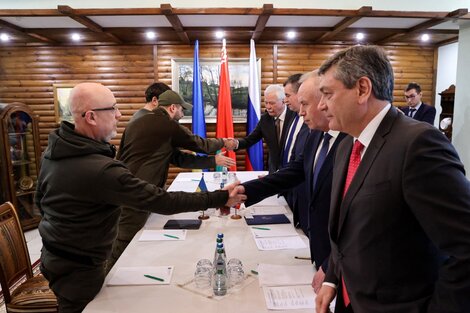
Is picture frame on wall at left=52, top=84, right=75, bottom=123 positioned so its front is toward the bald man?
yes

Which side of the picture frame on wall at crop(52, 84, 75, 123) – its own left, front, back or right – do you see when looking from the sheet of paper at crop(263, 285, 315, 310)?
front

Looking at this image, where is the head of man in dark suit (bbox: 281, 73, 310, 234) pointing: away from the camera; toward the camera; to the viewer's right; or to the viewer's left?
to the viewer's left

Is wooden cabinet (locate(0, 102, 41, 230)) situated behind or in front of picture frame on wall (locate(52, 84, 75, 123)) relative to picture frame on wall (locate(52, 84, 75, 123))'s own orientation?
in front

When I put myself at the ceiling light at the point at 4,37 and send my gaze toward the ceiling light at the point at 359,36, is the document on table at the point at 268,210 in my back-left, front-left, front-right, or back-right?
front-right

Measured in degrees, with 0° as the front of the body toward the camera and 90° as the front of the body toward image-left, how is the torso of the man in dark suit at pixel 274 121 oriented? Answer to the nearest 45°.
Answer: approximately 45°

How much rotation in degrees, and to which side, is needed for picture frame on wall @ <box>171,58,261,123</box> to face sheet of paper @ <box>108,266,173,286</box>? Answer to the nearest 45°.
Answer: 0° — it already faces it

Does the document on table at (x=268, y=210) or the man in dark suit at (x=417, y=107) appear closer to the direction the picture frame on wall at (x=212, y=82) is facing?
the document on table

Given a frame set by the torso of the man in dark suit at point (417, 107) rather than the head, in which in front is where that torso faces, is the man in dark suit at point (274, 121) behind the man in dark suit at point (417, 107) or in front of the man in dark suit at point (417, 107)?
in front

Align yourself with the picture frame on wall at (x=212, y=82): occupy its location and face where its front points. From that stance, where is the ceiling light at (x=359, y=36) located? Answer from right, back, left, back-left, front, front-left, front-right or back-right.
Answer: left

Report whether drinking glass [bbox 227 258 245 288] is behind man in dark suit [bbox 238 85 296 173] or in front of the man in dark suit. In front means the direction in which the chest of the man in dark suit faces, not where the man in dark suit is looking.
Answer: in front

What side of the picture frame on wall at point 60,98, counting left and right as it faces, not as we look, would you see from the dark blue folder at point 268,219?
front

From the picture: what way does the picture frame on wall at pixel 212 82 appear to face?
toward the camera

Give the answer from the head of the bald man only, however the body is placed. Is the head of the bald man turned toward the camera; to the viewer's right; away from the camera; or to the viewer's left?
to the viewer's right

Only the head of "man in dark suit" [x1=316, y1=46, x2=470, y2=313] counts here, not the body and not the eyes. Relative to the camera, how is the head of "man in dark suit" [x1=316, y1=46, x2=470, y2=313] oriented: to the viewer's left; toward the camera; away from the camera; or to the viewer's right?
to the viewer's left
